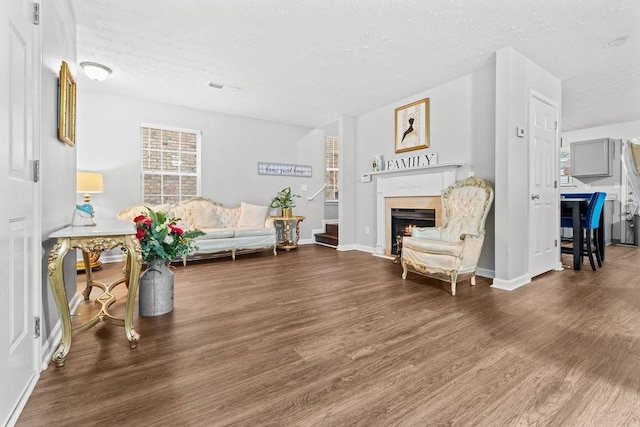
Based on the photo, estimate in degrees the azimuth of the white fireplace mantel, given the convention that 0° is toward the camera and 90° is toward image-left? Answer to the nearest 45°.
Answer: approximately 45°

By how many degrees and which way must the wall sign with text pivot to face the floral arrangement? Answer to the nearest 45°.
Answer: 0° — it already faces it

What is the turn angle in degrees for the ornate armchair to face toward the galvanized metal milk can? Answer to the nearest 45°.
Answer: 0° — it already faces it

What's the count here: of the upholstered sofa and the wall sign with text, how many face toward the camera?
2

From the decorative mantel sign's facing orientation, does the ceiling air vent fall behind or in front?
in front

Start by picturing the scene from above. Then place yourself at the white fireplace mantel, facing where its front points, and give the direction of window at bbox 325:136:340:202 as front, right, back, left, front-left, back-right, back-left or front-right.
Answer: right
